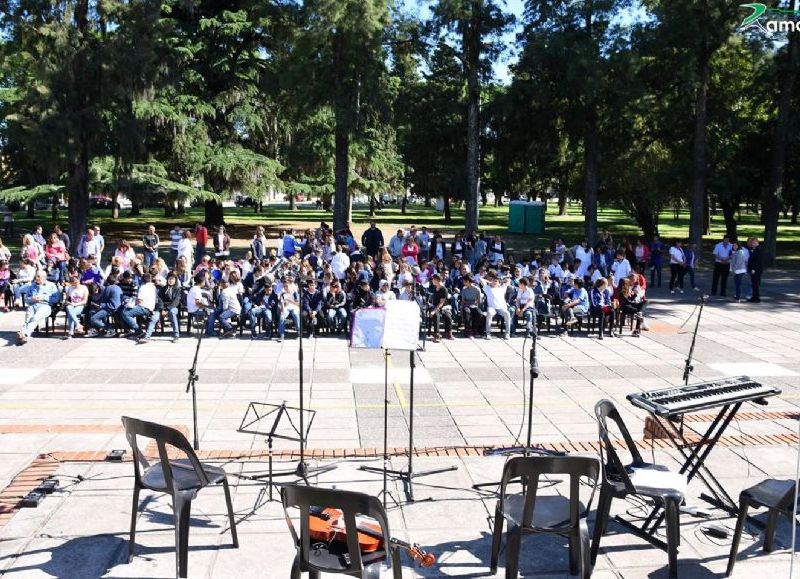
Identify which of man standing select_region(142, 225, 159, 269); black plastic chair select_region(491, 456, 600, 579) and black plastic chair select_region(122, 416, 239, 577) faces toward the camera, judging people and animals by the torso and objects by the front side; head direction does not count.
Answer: the man standing

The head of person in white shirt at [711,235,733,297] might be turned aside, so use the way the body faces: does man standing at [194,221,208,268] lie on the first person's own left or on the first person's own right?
on the first person's own right

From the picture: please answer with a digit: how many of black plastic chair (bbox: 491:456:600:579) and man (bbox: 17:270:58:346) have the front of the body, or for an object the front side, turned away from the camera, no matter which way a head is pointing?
1

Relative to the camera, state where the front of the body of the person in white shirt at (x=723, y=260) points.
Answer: toward the camera

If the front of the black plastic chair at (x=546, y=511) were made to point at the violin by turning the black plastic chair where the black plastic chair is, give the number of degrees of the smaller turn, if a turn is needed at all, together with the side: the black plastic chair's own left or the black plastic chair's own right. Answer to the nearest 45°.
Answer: approximately 90° to the black plastic chair's own left

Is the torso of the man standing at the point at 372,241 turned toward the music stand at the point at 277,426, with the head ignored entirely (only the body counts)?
yes

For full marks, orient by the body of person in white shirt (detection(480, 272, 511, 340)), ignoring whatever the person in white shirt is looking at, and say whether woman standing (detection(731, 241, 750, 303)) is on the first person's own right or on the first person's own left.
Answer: on the first person's own left

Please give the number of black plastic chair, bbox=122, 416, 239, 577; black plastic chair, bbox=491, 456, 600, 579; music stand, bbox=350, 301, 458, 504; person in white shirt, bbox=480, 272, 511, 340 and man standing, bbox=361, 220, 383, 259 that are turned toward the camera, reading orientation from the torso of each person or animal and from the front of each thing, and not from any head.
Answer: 3

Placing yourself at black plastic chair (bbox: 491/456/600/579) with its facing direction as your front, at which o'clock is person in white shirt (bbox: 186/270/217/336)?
The person in white shirt is roughly at 11 o'clock from the black plastic chair.

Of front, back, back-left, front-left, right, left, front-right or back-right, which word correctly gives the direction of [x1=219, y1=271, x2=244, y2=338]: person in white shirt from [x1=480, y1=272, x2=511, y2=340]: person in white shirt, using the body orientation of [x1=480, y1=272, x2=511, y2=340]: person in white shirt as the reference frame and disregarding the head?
right

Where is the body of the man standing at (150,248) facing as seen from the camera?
toward the camera

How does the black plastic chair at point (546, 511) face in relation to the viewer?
away from the camera

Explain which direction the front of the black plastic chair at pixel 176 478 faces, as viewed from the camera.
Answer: facing away from the viewer and to the right of the viewer

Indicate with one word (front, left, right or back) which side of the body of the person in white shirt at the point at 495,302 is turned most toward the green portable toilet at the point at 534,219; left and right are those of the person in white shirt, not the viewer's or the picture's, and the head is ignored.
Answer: back

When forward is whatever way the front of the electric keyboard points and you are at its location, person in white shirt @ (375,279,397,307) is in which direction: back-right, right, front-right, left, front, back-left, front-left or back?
back

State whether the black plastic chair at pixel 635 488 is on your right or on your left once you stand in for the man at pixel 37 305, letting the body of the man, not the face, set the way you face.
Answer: on your left

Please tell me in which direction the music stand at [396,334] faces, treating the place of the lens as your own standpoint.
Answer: facing the viewer

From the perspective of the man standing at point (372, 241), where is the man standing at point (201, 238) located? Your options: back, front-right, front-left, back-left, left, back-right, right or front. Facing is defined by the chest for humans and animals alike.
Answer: right
